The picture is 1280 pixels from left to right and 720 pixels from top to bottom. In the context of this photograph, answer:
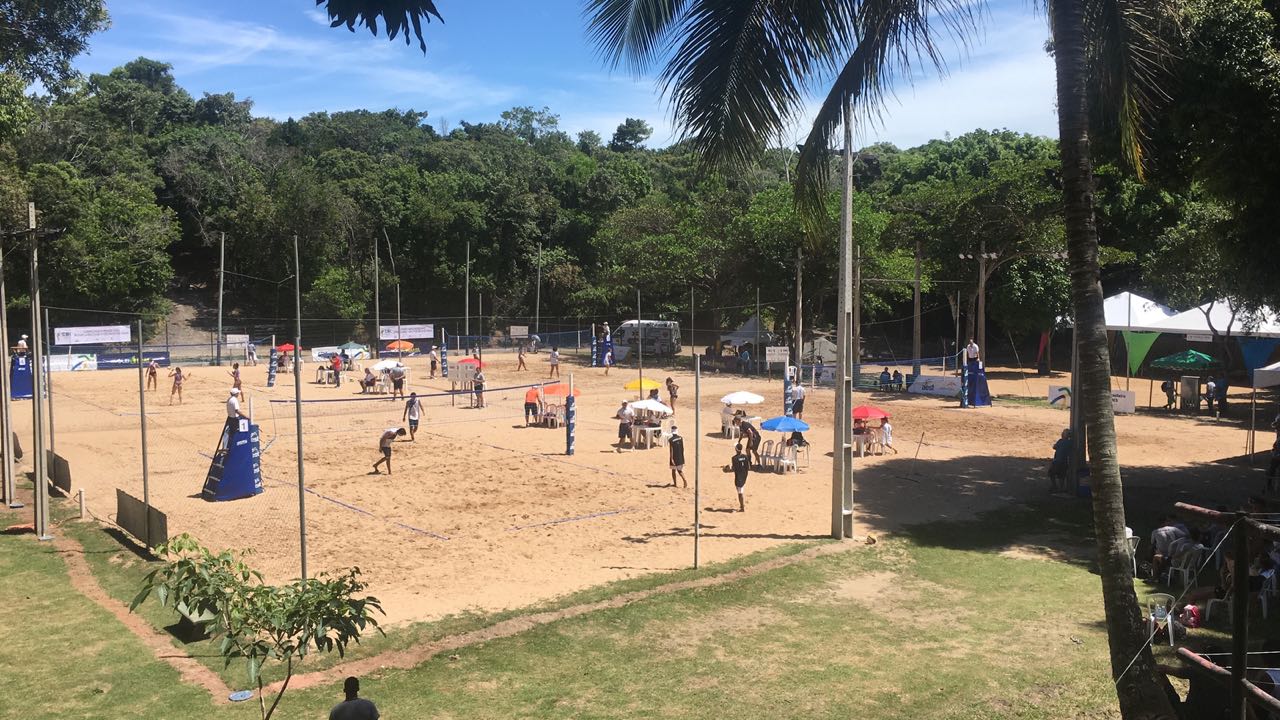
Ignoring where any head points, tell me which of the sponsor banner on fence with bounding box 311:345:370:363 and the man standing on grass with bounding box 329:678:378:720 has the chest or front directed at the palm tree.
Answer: the sponsor banner on fence

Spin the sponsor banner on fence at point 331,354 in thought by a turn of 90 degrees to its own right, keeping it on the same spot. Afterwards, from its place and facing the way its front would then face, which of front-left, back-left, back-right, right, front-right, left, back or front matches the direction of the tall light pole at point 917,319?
back-left

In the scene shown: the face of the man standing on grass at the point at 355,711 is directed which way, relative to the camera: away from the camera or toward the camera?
away from the camera

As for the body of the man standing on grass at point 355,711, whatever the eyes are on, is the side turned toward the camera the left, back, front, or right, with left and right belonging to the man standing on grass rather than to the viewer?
back

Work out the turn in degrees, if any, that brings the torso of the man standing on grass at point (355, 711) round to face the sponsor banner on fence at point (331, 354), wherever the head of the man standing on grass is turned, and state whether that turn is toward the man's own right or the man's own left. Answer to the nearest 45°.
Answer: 0° — they already face it

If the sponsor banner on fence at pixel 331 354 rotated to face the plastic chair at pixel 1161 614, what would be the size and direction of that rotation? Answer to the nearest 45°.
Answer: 0° — it already faces it

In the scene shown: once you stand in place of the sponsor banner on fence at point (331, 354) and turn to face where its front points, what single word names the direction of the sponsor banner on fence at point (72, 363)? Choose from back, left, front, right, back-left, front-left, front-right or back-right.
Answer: right

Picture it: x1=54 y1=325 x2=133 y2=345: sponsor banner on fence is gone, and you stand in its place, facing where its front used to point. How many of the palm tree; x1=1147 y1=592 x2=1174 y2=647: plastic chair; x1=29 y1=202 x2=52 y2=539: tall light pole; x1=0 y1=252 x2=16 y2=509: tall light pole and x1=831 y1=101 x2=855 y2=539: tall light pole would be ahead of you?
5

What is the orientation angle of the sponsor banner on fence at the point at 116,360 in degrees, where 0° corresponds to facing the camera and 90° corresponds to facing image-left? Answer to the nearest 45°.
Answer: approximately 0°

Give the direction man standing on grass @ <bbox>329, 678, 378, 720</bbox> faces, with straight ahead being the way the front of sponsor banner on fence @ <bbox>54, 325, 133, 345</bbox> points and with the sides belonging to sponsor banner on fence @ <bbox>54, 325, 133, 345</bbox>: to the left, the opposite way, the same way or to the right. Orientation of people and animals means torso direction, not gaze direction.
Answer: the opposite way

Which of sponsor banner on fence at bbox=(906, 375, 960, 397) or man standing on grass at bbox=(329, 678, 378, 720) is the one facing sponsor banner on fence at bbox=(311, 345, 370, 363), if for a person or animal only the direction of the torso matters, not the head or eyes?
the man standing on grass

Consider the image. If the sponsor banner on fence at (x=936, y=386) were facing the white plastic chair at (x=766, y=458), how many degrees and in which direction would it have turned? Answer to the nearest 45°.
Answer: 0° — it already faces it

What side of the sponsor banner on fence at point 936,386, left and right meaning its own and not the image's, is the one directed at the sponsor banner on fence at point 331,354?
right
